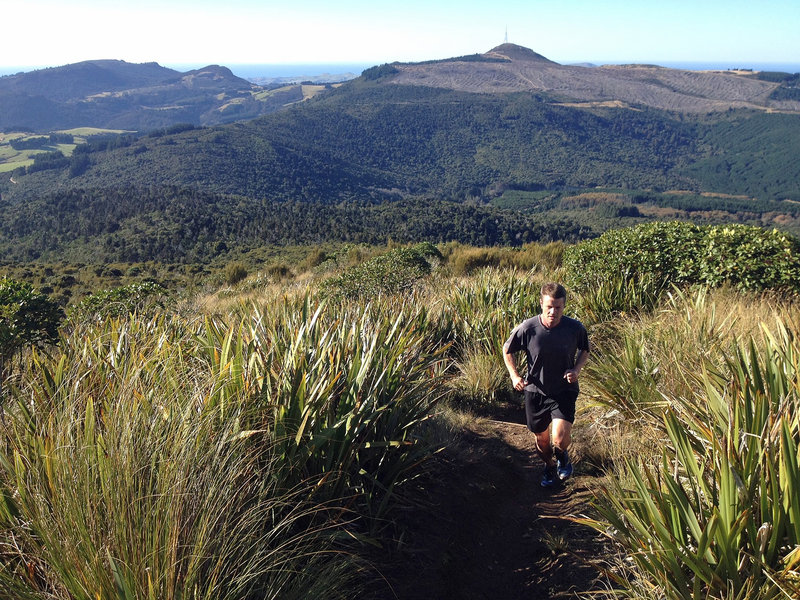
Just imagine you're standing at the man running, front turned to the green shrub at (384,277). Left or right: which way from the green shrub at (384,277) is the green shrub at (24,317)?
left

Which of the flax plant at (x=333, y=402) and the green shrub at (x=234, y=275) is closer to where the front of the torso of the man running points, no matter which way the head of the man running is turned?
the flax plant

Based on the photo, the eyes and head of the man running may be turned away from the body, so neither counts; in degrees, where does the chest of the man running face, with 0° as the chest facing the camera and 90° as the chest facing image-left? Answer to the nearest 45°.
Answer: approximately 0°

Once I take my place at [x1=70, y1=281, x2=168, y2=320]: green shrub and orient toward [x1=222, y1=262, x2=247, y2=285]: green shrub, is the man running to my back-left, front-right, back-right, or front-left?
back-right

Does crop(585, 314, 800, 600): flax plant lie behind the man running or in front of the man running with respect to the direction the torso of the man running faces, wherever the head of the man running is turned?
in front

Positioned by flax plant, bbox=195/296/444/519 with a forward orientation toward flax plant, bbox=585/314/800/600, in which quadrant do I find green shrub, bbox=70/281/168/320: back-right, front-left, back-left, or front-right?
back-left

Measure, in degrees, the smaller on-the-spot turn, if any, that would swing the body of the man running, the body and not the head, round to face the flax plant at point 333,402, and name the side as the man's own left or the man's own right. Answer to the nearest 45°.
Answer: approximately 45° to the man's own right

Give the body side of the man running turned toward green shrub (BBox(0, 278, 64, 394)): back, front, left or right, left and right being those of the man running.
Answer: right

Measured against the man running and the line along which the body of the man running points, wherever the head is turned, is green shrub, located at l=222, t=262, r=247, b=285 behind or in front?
behind
